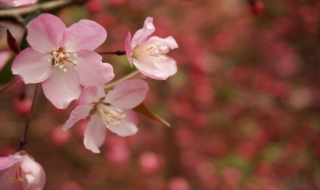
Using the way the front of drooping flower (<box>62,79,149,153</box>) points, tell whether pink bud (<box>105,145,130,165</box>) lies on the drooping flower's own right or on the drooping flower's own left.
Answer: on the drooping flower's own left

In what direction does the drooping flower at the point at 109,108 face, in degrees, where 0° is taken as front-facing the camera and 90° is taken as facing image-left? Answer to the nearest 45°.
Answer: approximately 315°
